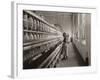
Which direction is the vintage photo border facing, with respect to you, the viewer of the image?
facing the viewer and to the right of the viewer
